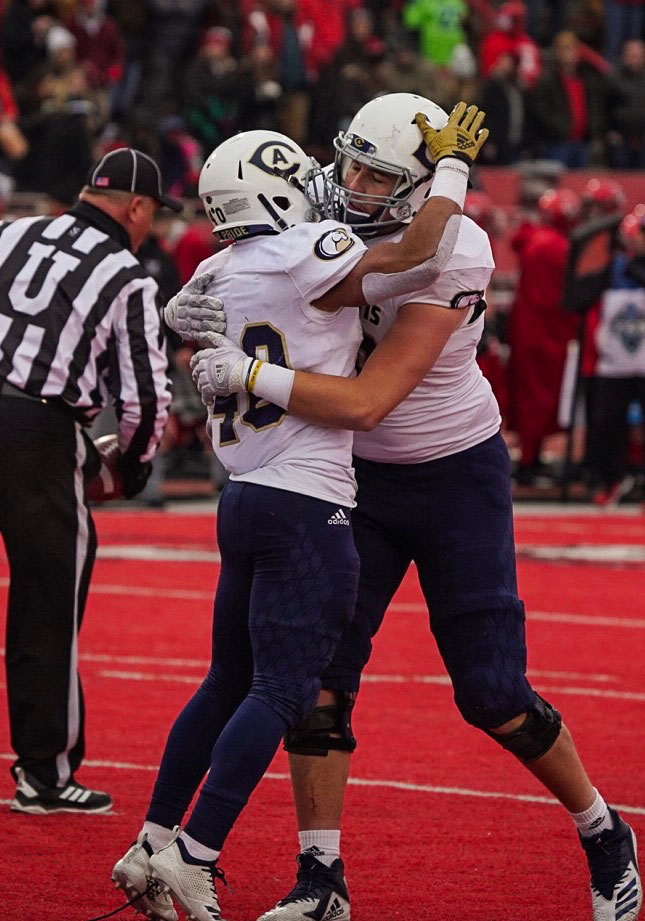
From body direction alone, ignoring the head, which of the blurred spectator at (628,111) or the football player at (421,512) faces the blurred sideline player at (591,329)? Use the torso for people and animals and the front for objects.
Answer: the blurred spectator at (628,111)

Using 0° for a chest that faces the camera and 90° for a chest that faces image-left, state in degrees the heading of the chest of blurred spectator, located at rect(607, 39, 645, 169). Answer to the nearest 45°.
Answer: approximately 0°

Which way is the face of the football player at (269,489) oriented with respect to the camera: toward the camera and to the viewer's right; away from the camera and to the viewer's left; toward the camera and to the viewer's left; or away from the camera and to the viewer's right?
away from the camera and to the viewer's right

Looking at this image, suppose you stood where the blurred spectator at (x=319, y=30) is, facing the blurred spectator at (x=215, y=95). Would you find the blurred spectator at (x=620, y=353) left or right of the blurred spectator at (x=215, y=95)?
left

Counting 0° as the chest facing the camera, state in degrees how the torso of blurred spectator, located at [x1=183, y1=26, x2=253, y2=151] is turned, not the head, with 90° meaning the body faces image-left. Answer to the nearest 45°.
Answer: approximately 0°

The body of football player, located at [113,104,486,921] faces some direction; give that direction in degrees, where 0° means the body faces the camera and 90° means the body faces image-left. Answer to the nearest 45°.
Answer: approximately 225°

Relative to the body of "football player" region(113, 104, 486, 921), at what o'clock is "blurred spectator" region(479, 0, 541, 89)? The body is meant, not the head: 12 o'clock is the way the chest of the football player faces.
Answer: The blurred spectator is roughly at 11 o'clock from the football player.

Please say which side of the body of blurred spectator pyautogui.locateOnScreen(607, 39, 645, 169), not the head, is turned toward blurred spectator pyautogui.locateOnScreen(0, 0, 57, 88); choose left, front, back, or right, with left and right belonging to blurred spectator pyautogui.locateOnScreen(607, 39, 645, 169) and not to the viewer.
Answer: right
